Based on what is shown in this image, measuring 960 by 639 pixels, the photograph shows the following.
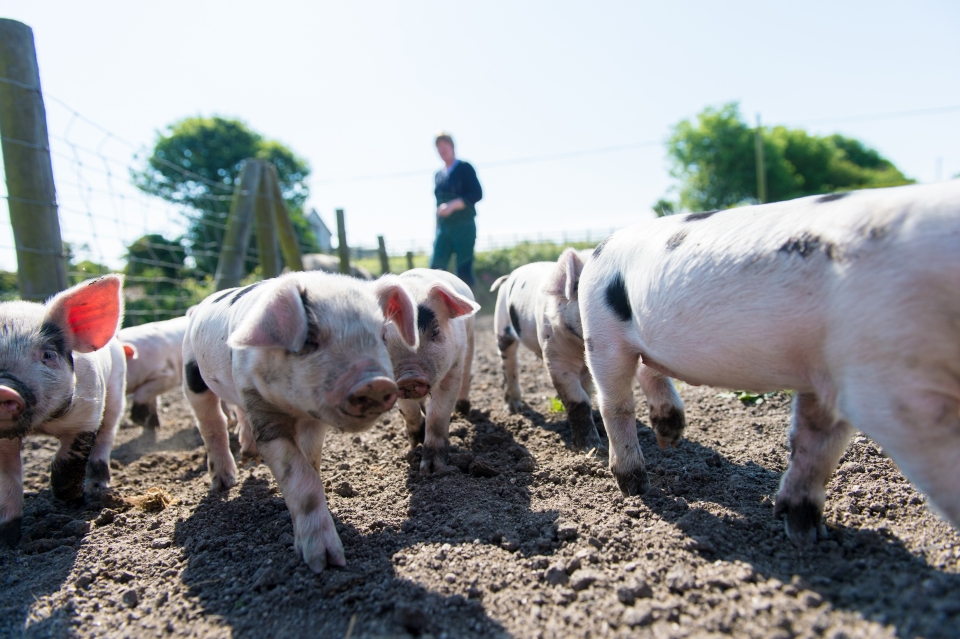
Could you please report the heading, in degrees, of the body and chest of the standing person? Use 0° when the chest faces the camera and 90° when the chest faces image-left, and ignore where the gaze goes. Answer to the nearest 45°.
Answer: approximately 45°

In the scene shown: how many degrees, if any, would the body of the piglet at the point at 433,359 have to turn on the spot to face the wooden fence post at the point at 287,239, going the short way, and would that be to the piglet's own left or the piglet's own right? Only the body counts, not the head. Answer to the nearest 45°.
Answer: approximately 135° to the piglet's own right

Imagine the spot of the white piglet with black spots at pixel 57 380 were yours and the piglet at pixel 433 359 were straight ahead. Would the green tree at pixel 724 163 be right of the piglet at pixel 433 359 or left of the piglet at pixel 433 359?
left

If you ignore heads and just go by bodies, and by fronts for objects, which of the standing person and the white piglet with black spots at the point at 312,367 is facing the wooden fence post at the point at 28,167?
the standing person

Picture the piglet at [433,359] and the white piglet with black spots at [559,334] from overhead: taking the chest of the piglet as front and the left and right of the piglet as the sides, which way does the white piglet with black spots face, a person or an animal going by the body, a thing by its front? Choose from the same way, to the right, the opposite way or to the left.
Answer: to the left

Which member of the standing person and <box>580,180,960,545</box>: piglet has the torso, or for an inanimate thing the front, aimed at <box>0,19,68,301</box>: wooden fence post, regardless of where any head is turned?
the standing person

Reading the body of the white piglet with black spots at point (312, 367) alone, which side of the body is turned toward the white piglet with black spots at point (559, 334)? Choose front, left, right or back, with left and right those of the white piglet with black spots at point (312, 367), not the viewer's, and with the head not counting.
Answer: left

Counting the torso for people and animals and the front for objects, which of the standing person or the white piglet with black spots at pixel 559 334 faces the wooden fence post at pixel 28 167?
the standing person

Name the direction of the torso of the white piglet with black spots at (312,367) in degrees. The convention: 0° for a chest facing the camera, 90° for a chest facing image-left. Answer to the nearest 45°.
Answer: approximately 315°

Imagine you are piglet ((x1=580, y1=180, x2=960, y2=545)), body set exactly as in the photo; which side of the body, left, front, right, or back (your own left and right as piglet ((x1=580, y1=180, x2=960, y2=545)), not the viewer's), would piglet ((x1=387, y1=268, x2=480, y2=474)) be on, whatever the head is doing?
back

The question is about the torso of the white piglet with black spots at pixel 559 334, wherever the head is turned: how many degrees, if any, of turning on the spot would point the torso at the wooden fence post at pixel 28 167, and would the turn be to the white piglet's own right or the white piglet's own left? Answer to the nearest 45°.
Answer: approximately 135° to the white piglet's own right
